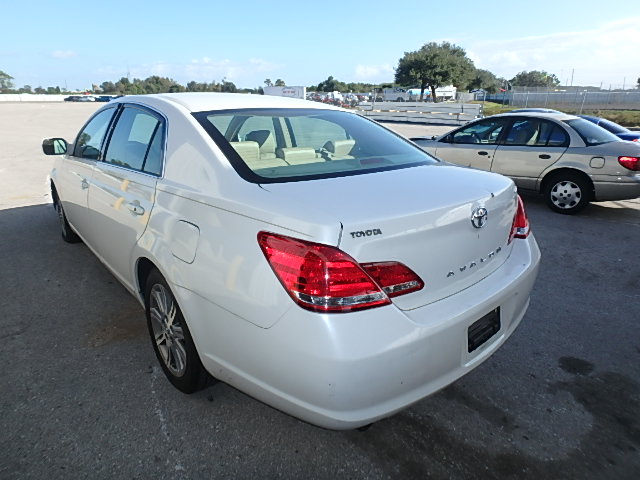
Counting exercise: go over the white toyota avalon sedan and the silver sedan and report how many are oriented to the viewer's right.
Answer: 0

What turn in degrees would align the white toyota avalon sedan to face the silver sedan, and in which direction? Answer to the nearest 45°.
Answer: approximately 90° to its right

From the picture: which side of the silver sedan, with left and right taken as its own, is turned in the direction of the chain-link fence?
right

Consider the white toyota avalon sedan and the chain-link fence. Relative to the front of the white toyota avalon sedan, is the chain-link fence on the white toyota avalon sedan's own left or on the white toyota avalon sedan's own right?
on the white toyota avalon sedan's own right

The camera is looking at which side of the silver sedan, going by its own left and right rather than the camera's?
left

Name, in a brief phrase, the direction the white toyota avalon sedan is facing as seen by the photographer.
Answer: facing away from the viewer and to the left of the viewer

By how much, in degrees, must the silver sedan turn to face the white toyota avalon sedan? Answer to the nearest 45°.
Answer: approximately 90° to its left
